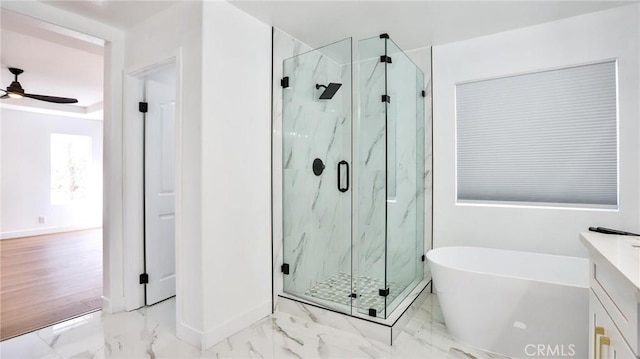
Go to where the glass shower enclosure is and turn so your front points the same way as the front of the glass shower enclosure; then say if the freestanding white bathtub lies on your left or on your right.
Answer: on your left

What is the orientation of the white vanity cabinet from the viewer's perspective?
to the viewer's left

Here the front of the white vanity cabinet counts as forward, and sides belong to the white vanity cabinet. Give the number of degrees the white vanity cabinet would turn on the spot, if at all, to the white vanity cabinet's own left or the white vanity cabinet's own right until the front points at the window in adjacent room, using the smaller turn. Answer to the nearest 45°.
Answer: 0° — it already faces it

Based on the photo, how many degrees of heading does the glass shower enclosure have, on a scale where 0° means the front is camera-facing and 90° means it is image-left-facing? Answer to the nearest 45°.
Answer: approximately 45°

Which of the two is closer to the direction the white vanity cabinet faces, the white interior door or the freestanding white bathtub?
the white interior door

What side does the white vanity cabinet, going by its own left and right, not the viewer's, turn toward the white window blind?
right

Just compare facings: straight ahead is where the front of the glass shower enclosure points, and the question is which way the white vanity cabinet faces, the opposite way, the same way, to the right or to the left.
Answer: to the right

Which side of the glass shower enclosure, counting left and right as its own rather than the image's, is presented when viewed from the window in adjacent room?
right
